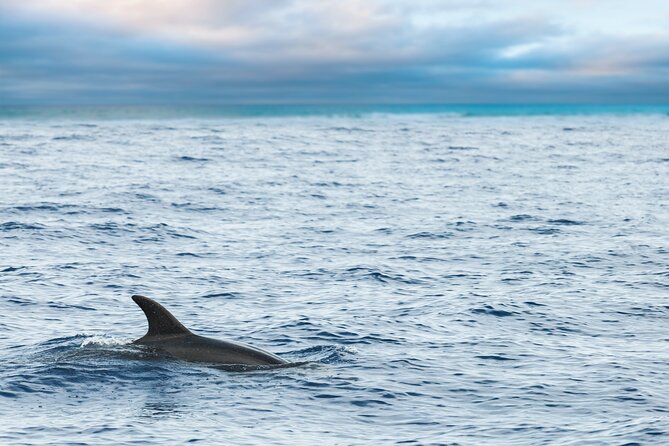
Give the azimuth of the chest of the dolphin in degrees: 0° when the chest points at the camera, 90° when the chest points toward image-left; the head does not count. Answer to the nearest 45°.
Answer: approximately 270°
